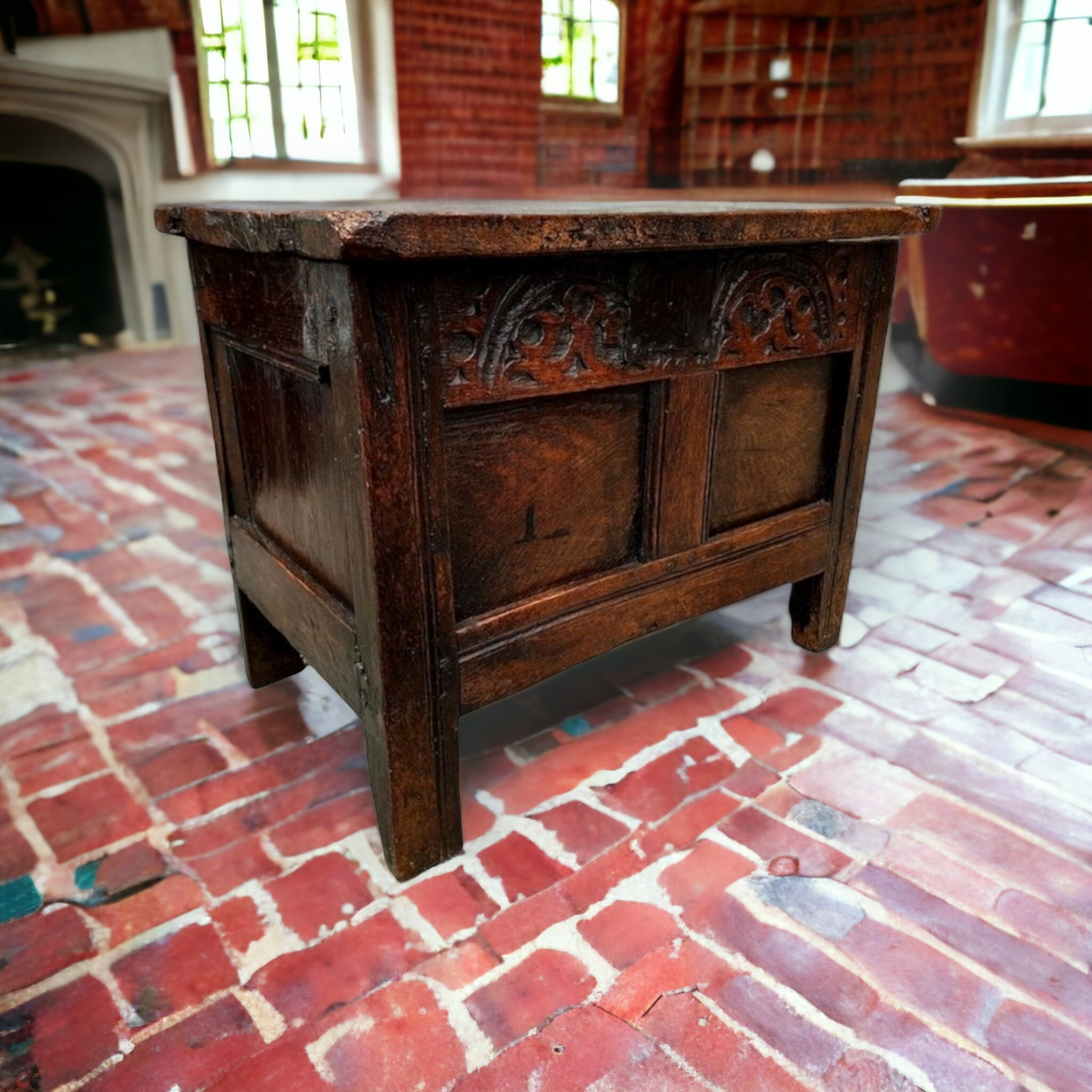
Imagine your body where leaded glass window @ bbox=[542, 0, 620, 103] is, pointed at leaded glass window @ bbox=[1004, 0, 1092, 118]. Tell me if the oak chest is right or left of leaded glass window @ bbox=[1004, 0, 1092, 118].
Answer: right

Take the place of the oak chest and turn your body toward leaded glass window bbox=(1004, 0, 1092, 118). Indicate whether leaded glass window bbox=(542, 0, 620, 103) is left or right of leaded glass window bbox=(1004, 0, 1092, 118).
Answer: left

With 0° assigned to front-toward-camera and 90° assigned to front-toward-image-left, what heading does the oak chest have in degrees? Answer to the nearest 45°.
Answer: approximately 315°

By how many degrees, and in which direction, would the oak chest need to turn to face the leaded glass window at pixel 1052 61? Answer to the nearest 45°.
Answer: approximately 90° to its left

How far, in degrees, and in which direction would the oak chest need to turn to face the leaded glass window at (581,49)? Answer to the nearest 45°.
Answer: approximately 135° to its left
